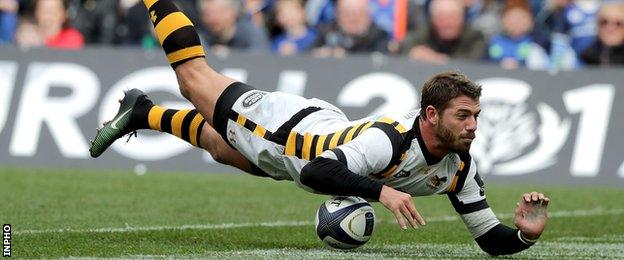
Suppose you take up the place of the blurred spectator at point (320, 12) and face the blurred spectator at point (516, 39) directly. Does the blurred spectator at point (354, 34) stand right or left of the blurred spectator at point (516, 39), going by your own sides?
right

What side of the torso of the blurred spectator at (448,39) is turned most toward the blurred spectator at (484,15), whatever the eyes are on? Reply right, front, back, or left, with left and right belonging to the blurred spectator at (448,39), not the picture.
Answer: back

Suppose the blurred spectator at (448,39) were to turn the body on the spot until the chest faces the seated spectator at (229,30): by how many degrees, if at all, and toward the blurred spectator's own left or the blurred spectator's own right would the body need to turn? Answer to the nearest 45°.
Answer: approximately 90° to the blurred spectator's own right

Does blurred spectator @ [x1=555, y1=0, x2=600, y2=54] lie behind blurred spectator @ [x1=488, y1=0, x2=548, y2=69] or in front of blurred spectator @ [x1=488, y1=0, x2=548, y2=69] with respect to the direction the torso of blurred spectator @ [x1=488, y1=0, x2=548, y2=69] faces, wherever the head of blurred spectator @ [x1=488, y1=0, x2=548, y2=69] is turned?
behind

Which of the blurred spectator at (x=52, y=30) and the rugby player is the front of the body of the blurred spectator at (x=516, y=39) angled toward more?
the rugby player

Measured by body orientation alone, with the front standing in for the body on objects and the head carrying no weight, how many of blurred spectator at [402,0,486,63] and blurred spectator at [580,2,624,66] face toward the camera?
2

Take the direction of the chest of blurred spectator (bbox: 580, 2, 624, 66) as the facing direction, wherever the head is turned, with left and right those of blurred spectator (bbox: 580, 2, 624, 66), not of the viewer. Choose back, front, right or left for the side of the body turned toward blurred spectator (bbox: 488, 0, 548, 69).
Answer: right

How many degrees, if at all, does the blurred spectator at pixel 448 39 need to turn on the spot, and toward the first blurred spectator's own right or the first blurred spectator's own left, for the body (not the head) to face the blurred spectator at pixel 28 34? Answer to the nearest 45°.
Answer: approximately 90° to the first blurred spectator's own right

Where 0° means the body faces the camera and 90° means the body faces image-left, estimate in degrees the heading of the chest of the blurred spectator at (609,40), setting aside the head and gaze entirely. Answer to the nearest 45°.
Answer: approximately 0°
